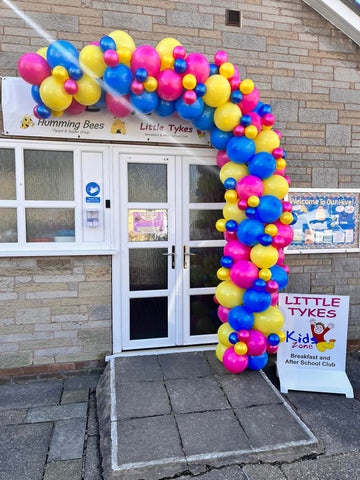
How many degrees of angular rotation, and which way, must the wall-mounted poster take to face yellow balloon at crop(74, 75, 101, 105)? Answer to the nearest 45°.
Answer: approximately 45° to its right

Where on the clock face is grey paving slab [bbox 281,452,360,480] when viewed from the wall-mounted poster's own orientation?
The grey paving slab is roughly at 12 o'clock from the wall-mounted poster.

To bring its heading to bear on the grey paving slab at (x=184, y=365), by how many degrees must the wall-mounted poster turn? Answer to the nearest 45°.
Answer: approximately 45° to its right

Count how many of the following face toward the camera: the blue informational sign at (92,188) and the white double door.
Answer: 2

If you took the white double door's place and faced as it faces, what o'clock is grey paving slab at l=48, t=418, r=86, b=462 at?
The grey paving slab is roughly at 1 o'clock from the white double door.

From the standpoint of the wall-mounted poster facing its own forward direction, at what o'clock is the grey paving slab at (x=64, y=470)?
The grey paving slab is roughly at 1 o'clock from the wall-mounted poster.

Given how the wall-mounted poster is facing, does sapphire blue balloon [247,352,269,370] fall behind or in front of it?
in front
